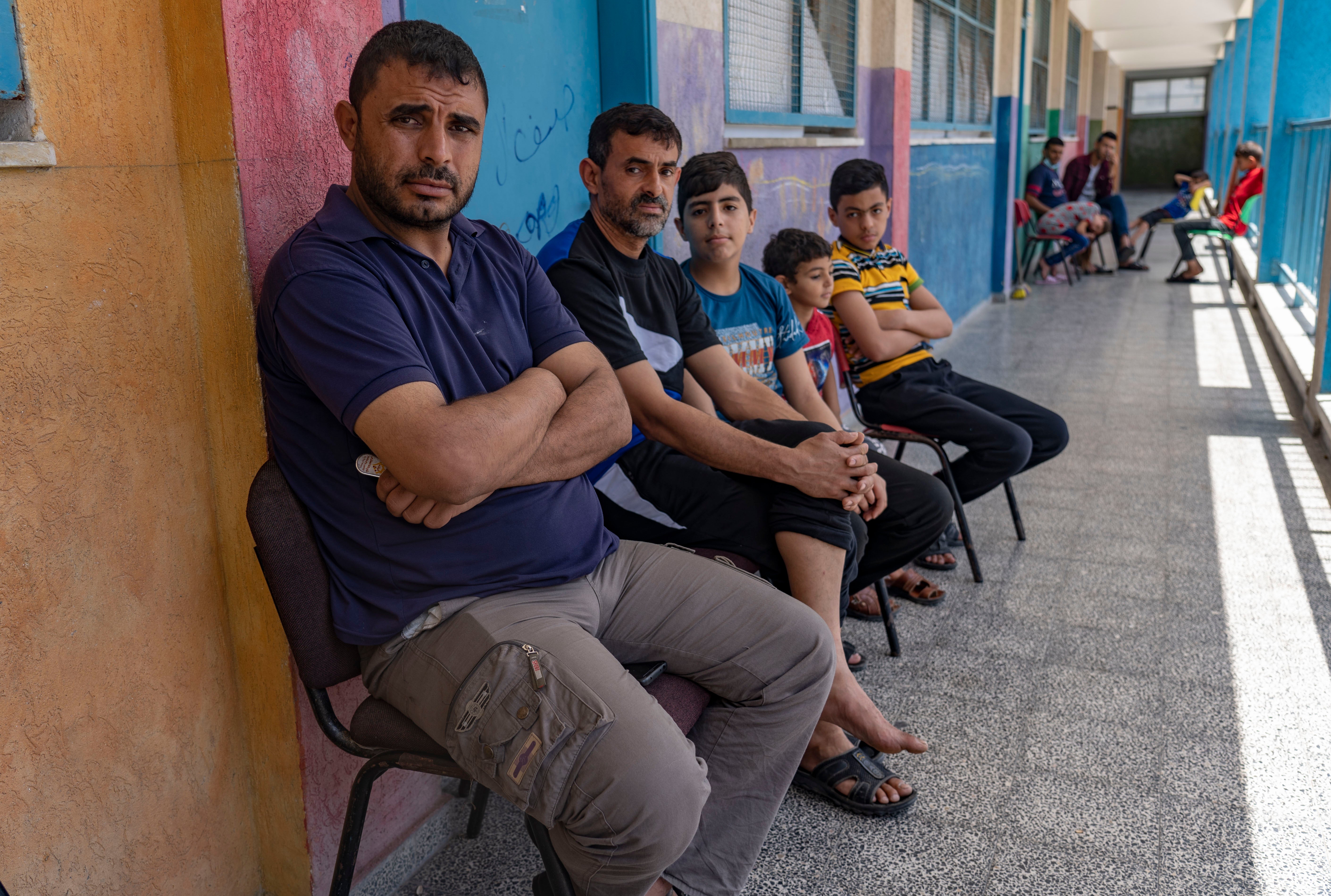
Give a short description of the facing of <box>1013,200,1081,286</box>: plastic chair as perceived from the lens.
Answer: facing to the right of the viewer

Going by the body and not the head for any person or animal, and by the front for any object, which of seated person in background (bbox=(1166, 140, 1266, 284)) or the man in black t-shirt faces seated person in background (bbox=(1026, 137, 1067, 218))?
seated person in background (bbox=(1166, 140, 1266, 284))

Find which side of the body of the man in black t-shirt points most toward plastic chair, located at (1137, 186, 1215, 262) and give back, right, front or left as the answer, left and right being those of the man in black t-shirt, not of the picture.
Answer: left

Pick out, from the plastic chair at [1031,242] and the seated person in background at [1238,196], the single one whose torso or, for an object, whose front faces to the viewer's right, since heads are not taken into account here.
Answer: the plastic chair

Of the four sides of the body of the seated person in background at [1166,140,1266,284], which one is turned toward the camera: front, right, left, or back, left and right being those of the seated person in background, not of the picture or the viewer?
left

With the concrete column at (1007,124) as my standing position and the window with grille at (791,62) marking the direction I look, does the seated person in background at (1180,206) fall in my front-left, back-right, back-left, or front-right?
back-left

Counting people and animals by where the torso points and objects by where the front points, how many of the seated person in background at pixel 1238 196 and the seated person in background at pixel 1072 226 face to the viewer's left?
1
